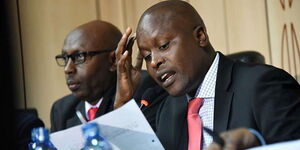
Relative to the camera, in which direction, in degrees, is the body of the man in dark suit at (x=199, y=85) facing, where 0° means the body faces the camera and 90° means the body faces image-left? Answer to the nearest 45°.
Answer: approximately 45°

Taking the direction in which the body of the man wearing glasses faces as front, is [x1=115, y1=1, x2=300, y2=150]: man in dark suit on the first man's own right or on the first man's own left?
on the first man's own left

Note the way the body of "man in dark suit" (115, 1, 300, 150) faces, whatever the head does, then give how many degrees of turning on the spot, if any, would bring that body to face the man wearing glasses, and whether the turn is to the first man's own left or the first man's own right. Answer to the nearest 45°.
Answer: approximately 90° to the first man's own right

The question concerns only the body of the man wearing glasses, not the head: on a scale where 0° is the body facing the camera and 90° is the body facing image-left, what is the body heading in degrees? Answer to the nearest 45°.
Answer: approximately 45°
